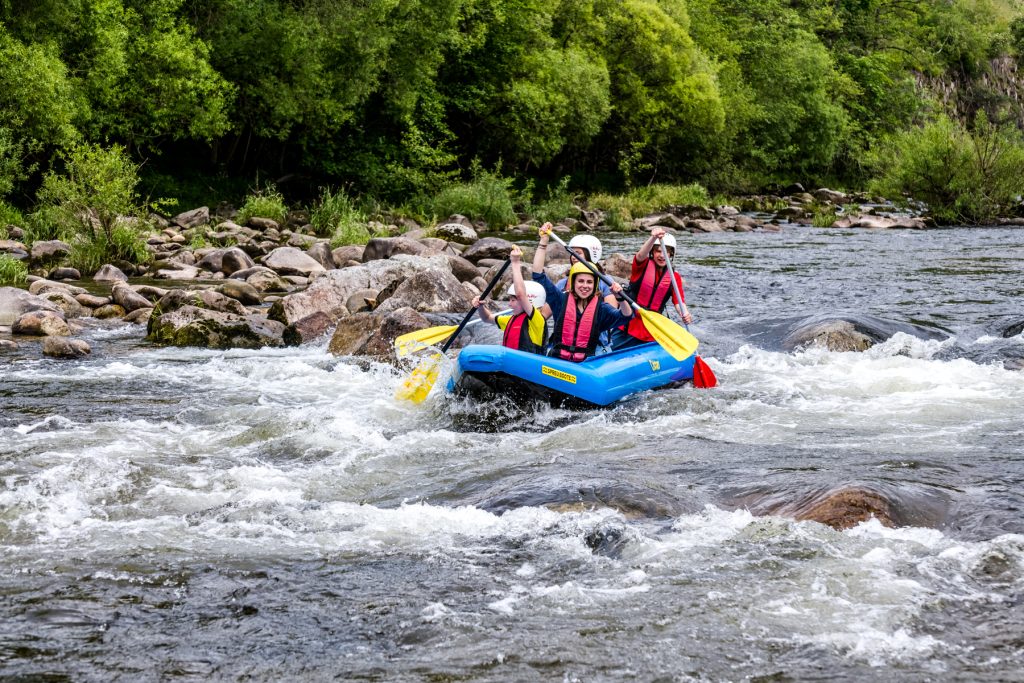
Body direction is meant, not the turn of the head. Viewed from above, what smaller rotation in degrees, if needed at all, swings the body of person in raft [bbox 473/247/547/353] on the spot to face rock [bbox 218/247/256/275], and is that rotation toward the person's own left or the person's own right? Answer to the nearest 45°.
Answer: approximately 90° to the person's own right

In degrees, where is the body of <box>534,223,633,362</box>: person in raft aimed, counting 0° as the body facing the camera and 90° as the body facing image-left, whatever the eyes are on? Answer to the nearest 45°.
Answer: approximately 0°

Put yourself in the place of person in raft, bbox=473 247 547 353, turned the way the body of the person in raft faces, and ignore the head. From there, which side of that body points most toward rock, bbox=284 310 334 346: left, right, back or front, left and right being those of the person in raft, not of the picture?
right

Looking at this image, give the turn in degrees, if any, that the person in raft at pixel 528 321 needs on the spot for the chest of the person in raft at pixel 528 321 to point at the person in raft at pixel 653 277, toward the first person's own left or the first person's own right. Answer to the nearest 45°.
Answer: approximately 180°

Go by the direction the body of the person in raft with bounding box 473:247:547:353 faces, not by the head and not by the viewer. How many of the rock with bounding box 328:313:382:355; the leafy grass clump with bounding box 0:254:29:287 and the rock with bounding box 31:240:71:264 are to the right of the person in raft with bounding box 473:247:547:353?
3
